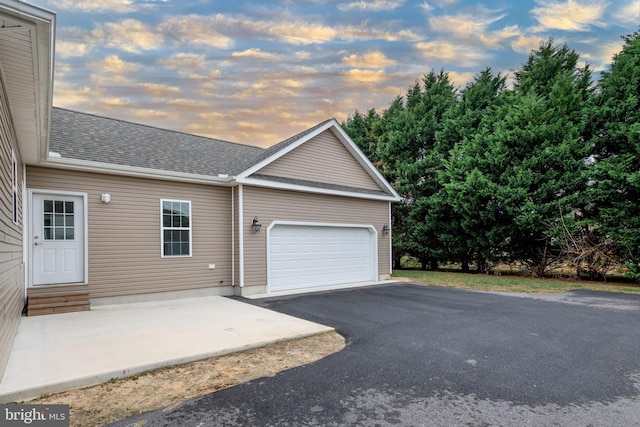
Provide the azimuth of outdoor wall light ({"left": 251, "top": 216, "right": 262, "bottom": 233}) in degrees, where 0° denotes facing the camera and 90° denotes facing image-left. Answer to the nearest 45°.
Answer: approximately 315°

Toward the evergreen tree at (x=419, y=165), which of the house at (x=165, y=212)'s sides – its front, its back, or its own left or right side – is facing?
left

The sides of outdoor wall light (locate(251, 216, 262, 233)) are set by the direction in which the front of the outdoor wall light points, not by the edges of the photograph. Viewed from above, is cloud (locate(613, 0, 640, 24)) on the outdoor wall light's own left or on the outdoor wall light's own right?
on the outdoor wall light's own left

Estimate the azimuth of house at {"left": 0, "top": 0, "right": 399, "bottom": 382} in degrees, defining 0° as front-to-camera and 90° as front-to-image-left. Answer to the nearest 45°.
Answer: approximately 315°

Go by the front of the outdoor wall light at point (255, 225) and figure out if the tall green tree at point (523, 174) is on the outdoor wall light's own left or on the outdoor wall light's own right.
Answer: on the outdoor wall light's own left
